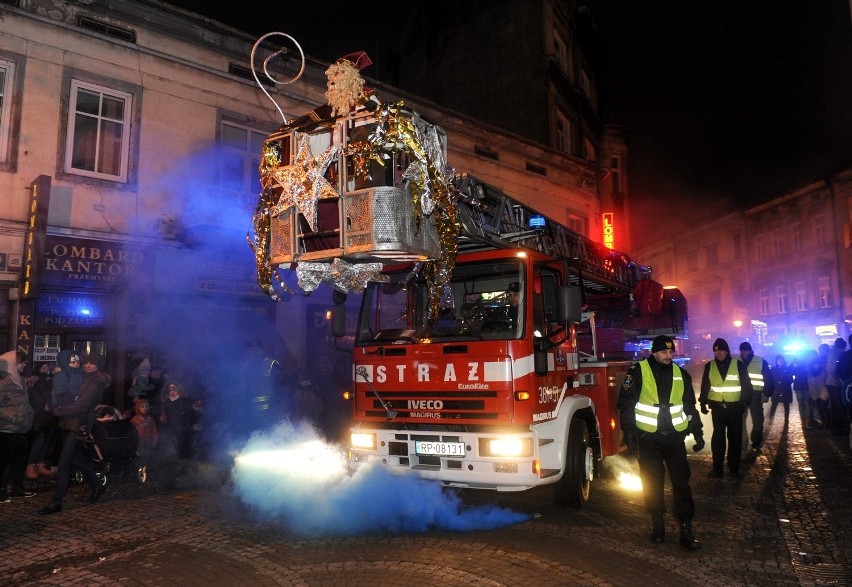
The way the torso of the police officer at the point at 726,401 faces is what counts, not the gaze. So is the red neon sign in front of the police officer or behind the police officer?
behind

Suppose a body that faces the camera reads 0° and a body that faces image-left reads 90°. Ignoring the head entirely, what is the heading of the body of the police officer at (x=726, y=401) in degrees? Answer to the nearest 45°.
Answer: approximately 0°

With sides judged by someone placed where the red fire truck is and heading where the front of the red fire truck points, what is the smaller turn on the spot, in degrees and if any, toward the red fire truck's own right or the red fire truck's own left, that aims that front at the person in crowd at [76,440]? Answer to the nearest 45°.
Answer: approximately 45° to the red fire truck's own right

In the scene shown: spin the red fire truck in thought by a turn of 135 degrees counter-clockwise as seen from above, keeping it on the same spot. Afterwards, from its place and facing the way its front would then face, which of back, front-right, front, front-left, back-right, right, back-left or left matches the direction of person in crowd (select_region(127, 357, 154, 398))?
back-left

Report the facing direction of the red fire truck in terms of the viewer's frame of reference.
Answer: facing the viewer and to the left of the viewer

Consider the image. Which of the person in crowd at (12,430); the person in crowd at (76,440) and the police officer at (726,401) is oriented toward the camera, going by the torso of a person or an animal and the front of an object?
the police officer

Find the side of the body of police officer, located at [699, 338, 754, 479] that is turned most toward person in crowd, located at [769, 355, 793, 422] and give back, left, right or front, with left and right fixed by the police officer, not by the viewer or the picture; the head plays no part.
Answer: back

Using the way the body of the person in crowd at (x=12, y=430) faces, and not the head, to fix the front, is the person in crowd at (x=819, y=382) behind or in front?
in front
